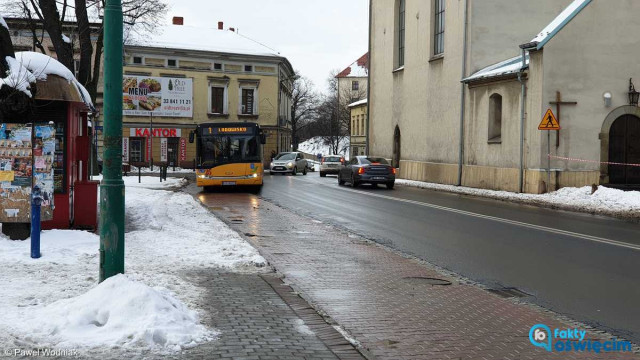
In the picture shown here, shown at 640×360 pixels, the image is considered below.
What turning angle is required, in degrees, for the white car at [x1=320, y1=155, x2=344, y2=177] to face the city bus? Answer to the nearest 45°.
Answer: approximately 180°

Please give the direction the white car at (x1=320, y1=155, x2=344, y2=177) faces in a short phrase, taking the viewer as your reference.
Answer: facing away from the viewer

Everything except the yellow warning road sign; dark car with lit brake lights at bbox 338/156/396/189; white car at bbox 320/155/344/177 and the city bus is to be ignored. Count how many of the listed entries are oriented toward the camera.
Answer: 2

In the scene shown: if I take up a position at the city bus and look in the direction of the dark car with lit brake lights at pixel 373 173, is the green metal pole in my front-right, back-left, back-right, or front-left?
back-right

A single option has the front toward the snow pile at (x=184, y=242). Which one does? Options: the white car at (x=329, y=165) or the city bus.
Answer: the city bus

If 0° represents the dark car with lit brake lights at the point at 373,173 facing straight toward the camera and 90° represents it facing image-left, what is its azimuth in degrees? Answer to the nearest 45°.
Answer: approximately 135°

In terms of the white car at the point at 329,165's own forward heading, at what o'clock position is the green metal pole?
The green metal pole is roughly at 6 o'clock from the white car.

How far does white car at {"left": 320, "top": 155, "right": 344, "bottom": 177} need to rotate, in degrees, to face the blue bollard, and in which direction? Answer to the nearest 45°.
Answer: approximately 180°

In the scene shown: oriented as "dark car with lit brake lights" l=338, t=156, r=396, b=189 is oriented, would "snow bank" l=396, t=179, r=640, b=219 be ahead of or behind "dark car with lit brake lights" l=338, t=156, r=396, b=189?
behind

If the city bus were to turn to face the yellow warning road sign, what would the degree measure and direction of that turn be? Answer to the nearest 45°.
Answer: approximately 45° to its left

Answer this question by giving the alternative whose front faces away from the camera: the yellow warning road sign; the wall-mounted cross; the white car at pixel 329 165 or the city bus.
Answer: the white car

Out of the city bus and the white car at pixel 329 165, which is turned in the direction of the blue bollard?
the city bus
